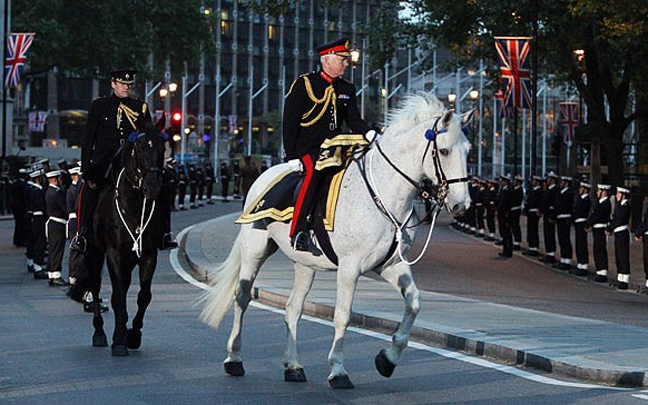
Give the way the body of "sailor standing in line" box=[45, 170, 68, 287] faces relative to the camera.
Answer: to the viewer's right

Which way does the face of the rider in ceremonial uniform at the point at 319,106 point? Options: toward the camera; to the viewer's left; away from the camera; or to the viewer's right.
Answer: to the viewer's right

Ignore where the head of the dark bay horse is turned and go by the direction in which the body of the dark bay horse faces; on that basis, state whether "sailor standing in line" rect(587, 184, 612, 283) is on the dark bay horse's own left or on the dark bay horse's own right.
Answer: on the dark bay horse's own left

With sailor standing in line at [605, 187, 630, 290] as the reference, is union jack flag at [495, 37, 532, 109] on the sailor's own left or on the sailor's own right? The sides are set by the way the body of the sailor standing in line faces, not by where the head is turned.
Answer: on the sailor's own right

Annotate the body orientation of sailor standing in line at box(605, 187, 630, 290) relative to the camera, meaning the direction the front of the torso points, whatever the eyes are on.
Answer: to the viewer's left

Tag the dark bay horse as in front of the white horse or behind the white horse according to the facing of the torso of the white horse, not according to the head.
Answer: behind

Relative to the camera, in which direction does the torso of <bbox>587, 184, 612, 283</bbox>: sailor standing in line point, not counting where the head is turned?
to the viewer's left

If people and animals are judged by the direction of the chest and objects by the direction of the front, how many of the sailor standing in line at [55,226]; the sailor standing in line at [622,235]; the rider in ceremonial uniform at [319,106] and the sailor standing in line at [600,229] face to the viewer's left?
2
